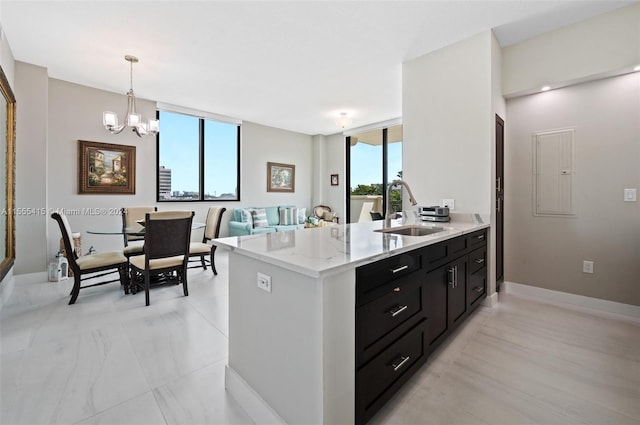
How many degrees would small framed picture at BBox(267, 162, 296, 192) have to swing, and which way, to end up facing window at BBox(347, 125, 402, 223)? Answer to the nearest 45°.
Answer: approximately 45° to its left

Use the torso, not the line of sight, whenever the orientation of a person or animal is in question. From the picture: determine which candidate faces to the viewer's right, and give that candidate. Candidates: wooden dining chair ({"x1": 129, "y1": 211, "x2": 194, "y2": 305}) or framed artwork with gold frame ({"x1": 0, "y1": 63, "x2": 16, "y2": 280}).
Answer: the framed artwork with gold frame

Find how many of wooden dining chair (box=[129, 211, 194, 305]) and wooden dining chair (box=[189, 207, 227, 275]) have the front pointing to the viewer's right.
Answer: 0

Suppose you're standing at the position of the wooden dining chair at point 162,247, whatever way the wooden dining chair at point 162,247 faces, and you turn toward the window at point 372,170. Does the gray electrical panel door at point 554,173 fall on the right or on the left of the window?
right

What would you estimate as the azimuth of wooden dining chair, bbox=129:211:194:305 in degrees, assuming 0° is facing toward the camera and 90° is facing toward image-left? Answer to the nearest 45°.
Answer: approximately 135°

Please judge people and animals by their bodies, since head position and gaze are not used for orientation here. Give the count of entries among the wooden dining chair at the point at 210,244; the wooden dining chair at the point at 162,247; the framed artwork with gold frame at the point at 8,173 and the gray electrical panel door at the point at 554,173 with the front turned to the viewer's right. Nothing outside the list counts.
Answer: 1

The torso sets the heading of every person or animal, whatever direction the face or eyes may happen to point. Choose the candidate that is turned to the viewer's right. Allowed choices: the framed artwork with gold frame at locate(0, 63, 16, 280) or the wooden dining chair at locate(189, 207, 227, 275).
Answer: the framed artwork with gold frame

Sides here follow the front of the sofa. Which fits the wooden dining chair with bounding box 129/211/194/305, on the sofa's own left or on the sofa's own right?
on the sofa's own right

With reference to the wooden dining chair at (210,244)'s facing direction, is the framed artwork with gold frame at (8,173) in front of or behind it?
in front

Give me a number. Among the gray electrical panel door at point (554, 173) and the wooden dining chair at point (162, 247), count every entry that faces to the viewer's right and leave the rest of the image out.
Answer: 0

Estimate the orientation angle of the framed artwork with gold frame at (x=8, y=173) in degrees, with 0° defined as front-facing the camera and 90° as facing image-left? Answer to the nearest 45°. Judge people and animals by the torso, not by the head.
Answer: approximately 270°

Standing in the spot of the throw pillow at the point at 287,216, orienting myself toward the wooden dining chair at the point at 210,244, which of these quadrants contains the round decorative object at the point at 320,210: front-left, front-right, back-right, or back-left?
back-left
